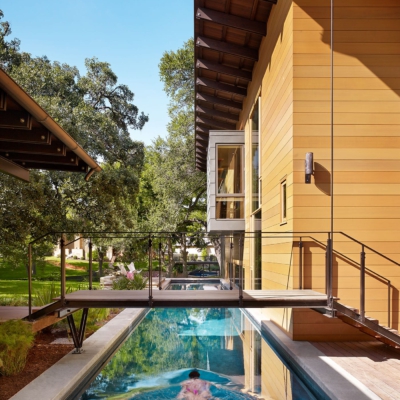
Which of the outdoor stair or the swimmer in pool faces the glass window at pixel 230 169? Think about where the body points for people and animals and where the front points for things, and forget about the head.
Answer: the swimmer in pool

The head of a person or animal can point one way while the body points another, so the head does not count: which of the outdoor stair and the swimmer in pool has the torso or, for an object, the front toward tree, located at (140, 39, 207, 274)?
the swimmer in pool

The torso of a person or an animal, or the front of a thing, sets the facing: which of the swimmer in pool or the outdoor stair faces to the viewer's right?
the outdoor stair

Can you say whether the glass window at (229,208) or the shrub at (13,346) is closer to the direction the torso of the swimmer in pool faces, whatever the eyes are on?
the glass window

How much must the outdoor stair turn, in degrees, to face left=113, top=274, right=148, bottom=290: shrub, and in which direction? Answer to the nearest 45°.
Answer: approximately 135° to its left

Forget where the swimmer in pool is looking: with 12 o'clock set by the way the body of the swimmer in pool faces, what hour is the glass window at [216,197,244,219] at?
The glass window is roughly at 12 o'clock from the swimmer in pool.

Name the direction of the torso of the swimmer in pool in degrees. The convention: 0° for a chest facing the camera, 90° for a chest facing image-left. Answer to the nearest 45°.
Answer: approximately 180°

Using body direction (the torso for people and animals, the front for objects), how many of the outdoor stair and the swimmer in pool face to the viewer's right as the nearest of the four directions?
1

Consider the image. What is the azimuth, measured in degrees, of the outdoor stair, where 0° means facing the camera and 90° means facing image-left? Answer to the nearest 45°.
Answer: approximately 270°

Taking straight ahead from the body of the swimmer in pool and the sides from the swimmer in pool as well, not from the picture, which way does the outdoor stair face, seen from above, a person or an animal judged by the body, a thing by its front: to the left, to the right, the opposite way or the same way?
to the right

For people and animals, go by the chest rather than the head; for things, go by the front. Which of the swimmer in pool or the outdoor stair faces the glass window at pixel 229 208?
the swimmer in pool
